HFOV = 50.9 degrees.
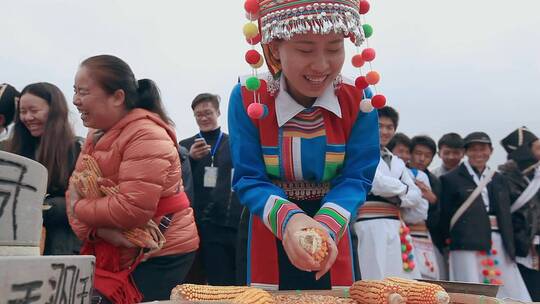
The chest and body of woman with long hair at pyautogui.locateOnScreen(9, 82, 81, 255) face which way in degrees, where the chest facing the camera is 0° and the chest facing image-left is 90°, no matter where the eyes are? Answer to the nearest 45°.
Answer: approximately 45°

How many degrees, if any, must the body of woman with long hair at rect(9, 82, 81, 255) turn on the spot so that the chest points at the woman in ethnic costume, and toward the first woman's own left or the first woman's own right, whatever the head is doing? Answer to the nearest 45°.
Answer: approximately 90° to the first woman's own left

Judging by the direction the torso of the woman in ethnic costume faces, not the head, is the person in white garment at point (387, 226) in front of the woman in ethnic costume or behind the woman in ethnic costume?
behind

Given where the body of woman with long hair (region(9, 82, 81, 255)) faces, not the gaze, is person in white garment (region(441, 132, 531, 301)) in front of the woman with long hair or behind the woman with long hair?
behind

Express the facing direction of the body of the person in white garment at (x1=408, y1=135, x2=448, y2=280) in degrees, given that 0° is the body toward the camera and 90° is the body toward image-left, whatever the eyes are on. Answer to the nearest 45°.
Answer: approximately 45°

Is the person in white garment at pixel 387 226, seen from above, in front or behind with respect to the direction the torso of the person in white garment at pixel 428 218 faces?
in front

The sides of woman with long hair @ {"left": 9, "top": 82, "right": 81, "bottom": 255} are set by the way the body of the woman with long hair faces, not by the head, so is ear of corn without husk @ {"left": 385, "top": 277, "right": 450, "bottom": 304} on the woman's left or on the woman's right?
on the woman's left

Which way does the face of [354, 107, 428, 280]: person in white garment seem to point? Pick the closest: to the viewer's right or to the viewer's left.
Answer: to the viewer's left

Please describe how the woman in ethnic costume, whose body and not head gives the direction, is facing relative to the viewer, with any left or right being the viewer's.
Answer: facing the viewer

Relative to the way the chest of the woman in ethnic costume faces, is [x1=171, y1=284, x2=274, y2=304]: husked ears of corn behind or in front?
in front

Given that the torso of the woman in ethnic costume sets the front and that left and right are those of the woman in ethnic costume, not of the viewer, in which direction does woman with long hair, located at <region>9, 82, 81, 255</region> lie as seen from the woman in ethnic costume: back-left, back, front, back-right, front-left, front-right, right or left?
back-right
